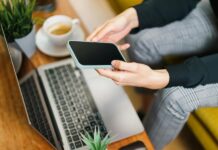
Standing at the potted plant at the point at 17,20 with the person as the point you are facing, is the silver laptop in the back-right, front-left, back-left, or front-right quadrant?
front-right

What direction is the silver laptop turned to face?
to the viewer's right
